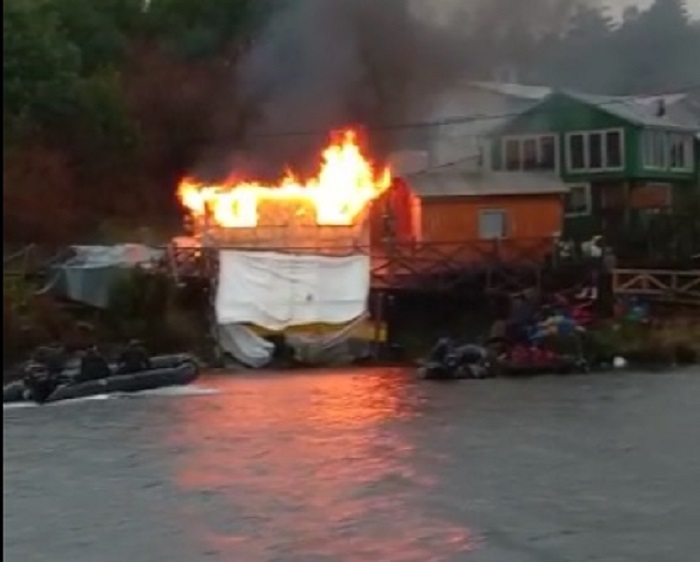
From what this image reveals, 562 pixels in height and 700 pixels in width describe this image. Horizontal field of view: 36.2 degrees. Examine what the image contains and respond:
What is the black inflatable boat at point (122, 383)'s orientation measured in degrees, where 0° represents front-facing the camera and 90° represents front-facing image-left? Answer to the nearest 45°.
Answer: approximately 270°

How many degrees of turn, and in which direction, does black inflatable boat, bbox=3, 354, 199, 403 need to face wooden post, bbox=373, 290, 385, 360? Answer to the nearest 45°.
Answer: approximately 45° to its left
